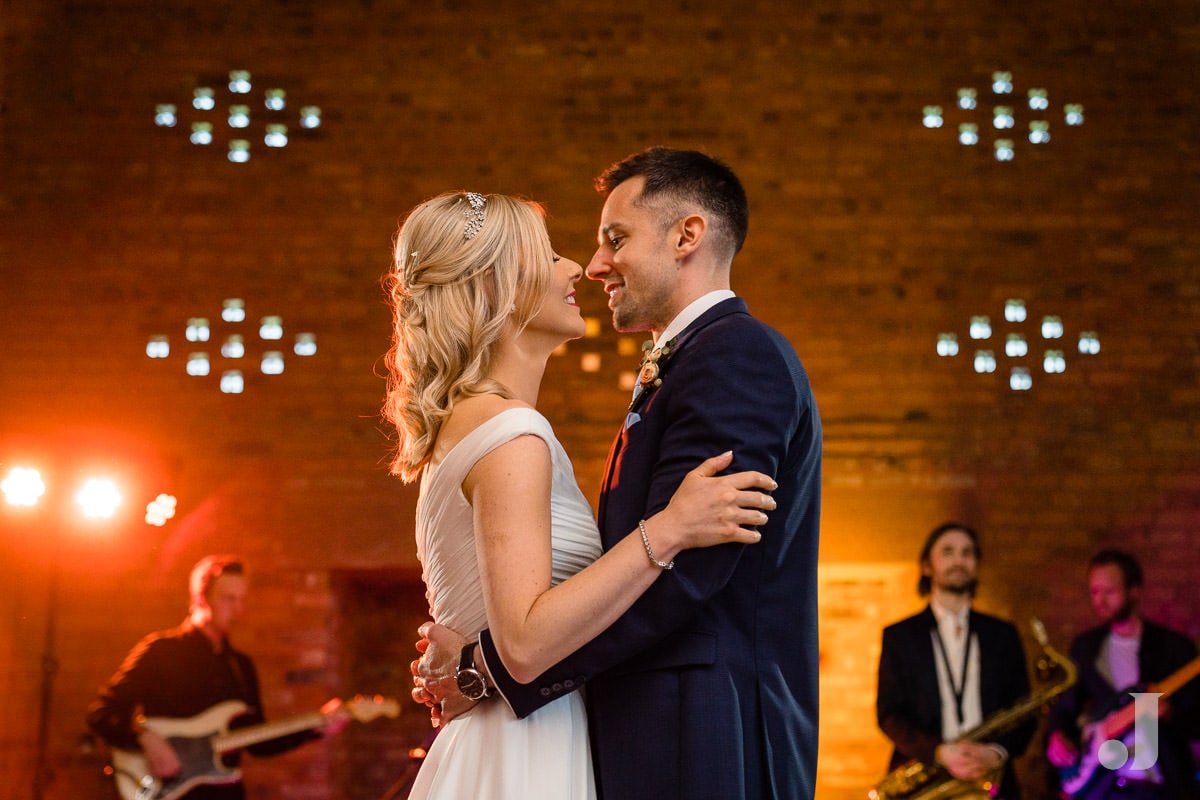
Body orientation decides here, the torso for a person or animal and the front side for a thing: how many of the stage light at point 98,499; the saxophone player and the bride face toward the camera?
2

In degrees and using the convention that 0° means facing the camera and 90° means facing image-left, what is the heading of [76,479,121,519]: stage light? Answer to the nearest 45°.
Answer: approximately 0°

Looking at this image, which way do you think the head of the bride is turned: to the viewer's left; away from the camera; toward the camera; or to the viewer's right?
to the viewer's right

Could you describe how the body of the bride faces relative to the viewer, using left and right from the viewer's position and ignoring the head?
facing to the right of the viewer

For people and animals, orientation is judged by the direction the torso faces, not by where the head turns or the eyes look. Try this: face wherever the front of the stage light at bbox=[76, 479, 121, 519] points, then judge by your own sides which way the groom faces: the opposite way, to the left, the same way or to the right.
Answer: to the right

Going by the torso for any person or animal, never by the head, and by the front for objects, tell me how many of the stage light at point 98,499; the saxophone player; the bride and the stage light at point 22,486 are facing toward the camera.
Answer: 3

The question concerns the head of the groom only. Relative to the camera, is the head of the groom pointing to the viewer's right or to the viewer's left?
to the viewer's left

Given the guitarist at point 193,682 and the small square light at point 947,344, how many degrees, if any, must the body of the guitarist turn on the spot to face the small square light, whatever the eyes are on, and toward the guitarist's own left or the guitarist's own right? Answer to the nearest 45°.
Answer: approximately 45° to the guitarist's own left

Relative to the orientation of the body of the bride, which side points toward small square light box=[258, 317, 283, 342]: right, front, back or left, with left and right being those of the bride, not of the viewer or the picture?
left

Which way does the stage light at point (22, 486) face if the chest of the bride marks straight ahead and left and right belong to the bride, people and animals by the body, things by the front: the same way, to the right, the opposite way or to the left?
to the right
